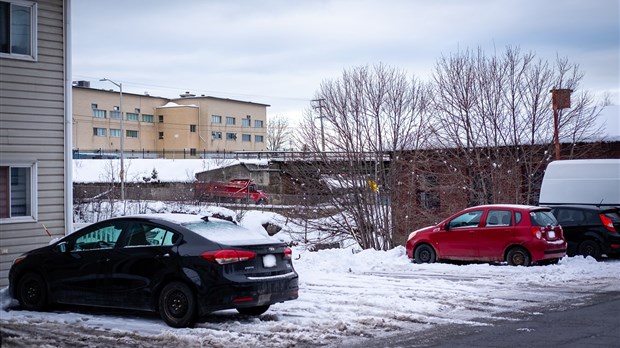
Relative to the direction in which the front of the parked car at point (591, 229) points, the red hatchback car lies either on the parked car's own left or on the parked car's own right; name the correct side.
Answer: on the parked car's own left

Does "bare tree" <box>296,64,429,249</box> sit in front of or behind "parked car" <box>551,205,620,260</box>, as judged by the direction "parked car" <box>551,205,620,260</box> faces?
in front

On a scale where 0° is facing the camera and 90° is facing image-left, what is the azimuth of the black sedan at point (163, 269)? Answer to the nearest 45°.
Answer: approximately 135°

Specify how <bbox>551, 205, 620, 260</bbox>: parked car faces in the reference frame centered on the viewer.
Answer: facing away from the viewer and to the left of the viewer
